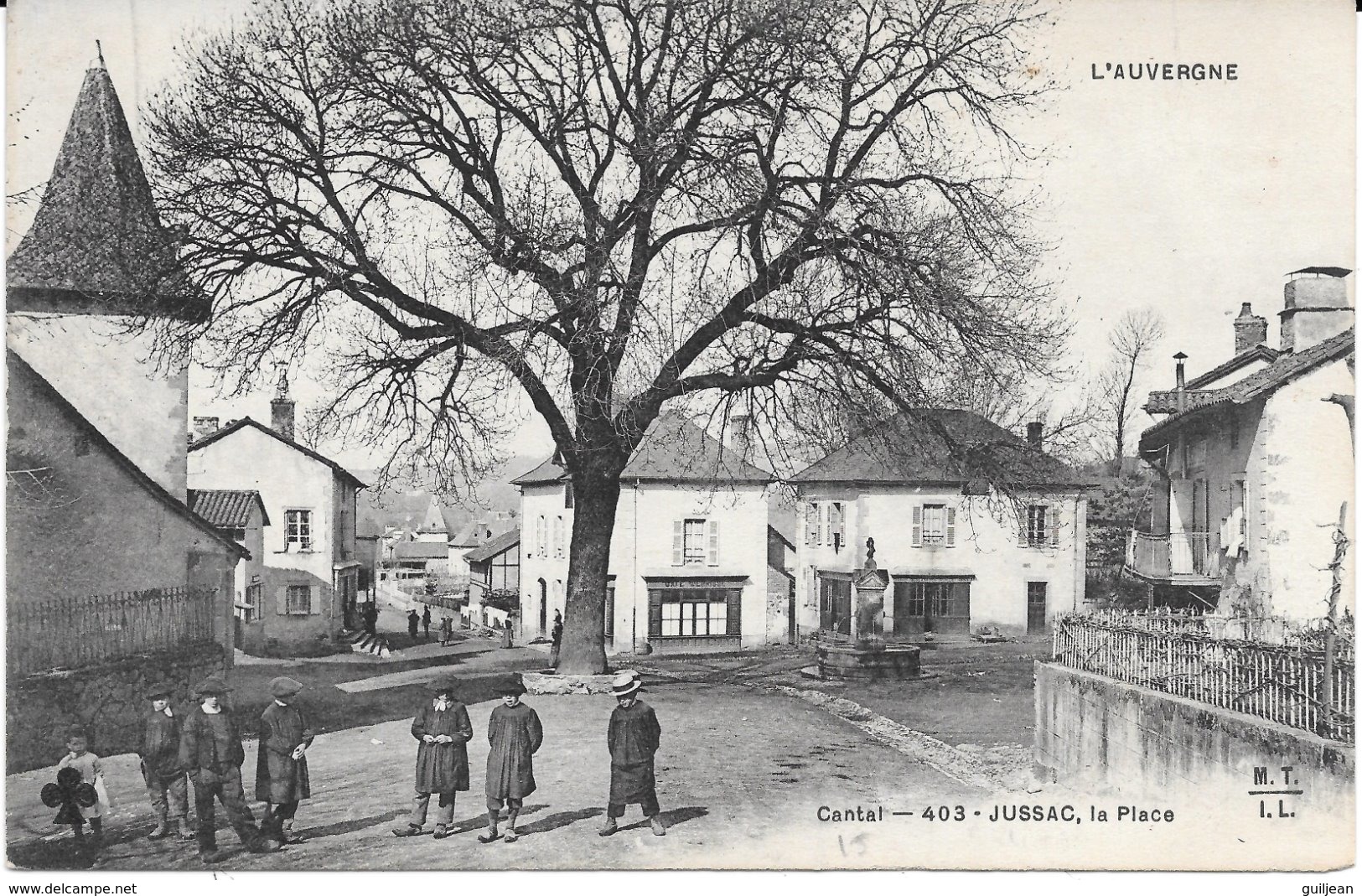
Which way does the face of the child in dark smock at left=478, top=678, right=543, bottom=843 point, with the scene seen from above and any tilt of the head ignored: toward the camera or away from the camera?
toward the camera

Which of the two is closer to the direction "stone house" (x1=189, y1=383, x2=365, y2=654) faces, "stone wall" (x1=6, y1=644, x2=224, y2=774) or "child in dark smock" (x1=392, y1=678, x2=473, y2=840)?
the child in dark smock

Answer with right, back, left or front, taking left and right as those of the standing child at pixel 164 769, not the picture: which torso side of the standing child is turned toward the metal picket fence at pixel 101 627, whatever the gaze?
back

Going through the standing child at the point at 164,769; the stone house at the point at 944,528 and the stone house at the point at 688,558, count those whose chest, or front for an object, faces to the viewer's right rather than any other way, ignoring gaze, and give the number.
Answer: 0

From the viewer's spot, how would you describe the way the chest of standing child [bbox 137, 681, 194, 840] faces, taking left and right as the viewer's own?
facing the viewer

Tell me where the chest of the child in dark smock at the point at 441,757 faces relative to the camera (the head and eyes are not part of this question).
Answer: toward the camera

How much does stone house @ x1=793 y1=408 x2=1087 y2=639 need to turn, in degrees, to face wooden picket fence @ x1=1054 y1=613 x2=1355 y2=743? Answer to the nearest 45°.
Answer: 0° — it already faces it
